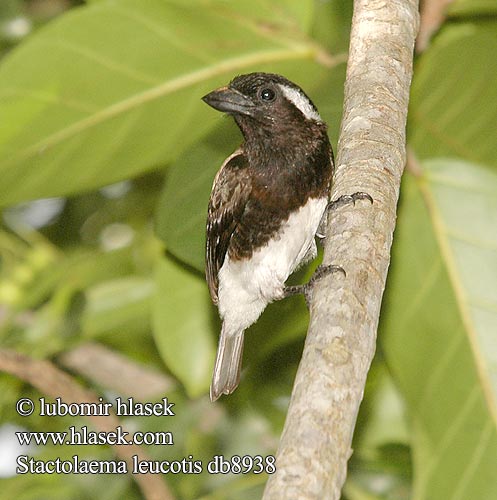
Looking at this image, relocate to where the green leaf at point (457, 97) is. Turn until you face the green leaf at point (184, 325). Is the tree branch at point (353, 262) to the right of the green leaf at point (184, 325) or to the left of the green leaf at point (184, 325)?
left

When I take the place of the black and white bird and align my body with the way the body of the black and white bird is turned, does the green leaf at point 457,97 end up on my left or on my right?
on my left

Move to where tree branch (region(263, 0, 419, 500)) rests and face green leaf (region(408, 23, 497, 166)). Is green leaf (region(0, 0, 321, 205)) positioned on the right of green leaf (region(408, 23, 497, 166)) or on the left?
left
